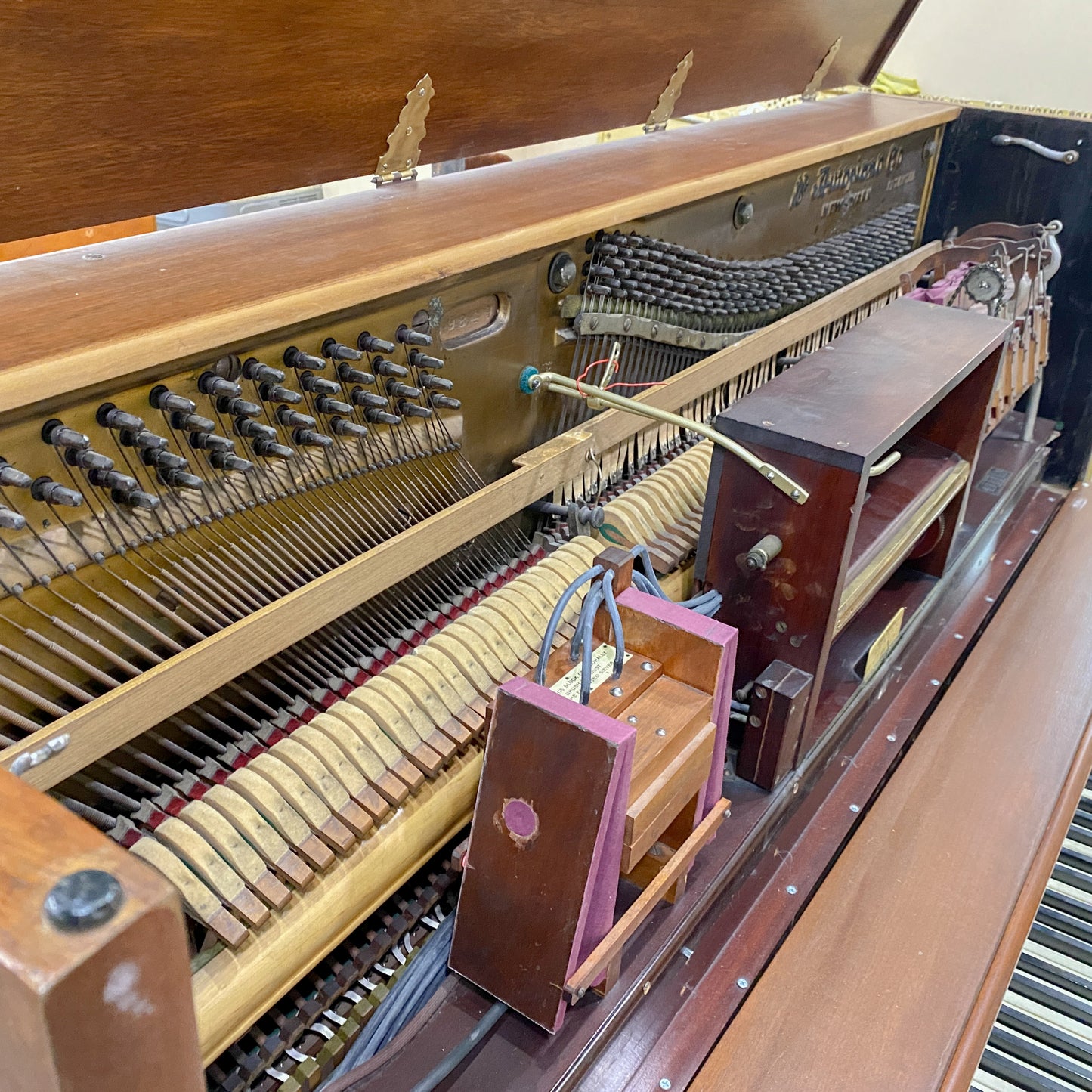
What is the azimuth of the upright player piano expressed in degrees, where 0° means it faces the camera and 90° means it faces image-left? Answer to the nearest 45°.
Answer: approximately 315°
